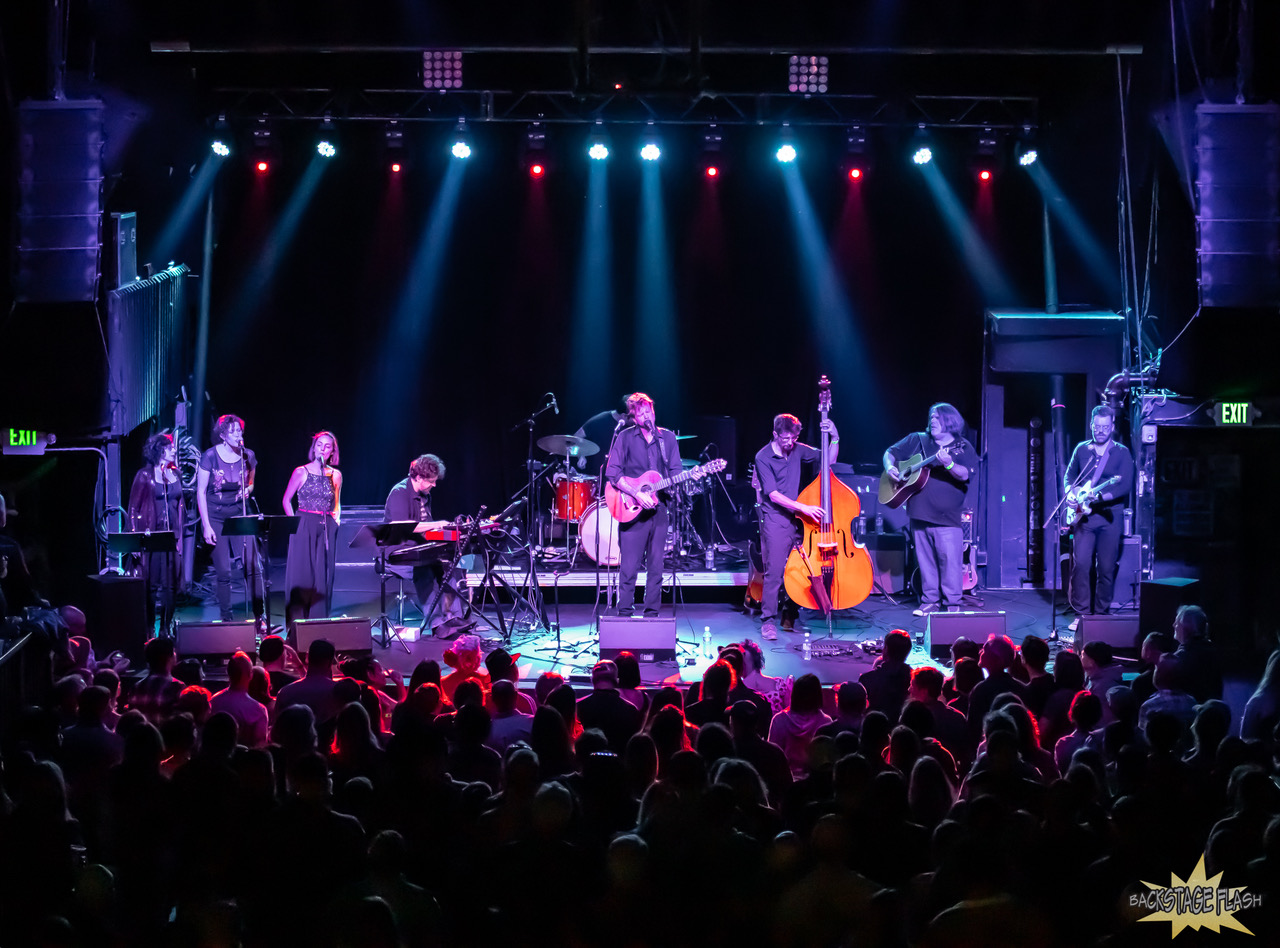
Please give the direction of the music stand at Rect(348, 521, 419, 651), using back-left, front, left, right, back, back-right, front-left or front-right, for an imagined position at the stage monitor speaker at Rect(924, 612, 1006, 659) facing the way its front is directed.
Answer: left

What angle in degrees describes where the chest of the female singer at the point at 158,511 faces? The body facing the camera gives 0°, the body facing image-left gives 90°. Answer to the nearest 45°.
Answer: approximately 315°

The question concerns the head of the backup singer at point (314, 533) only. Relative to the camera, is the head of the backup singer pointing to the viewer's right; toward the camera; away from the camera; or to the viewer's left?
toward the camera

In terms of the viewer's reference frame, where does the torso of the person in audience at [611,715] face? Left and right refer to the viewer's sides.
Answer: facing away from the viewer

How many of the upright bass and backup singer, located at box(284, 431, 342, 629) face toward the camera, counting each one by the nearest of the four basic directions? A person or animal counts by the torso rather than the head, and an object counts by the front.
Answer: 2

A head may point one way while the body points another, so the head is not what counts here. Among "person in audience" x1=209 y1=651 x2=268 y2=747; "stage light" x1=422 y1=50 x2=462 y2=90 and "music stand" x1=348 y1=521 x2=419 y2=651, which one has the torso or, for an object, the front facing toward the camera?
the stage light

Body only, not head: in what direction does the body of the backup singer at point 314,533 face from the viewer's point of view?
toward the camera

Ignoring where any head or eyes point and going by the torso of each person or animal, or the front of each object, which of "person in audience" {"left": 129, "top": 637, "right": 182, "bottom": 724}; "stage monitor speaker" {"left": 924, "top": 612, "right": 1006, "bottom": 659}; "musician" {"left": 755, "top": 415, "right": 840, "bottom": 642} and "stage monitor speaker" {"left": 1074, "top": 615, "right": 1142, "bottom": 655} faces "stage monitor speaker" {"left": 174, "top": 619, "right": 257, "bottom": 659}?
the person in audience

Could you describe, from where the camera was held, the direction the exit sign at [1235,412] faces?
facing the viewer

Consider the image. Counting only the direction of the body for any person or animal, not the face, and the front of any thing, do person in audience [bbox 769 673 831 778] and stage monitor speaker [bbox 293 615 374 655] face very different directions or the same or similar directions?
same or similar directions

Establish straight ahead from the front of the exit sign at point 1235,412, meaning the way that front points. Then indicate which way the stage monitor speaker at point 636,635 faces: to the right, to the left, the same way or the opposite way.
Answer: the opposite way

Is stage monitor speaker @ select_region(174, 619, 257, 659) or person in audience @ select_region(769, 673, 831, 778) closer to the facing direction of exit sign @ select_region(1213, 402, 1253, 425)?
the person in audience

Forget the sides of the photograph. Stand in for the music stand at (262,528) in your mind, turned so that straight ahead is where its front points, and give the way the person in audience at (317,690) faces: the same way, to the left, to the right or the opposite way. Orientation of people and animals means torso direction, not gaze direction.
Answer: the same way

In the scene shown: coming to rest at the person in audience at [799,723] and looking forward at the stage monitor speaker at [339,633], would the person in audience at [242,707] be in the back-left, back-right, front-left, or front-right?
front-left

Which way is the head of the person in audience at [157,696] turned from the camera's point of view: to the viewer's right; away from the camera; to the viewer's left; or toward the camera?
away from the camera

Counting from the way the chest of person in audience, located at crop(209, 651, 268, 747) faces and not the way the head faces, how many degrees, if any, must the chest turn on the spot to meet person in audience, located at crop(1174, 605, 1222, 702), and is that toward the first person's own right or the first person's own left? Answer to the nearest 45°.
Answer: approximately 90° to the first person's own right

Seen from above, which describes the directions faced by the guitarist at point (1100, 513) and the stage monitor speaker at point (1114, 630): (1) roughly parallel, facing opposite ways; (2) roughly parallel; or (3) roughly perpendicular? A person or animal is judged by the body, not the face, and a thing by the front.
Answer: roughly parallel, facing opposite ways

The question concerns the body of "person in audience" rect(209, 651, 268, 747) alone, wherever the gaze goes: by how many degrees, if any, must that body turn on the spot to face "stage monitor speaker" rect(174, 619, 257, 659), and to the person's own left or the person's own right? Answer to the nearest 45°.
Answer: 0° — they already face it
